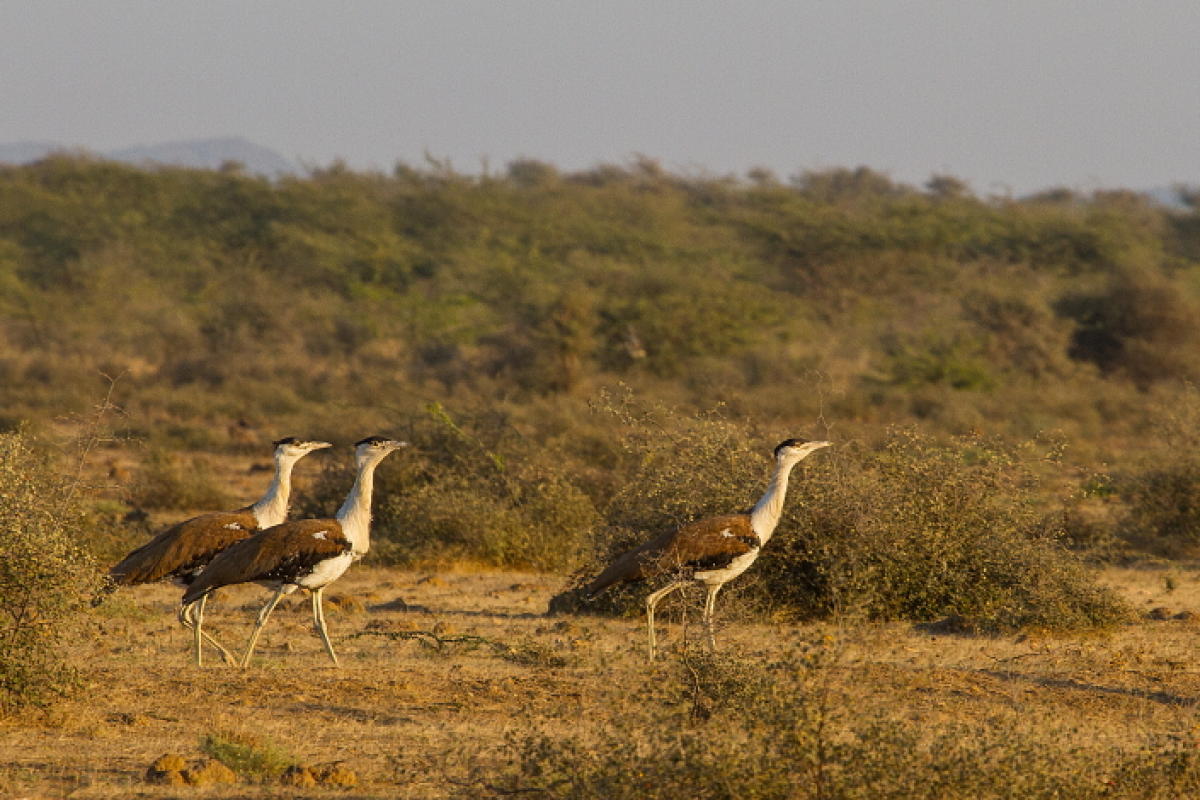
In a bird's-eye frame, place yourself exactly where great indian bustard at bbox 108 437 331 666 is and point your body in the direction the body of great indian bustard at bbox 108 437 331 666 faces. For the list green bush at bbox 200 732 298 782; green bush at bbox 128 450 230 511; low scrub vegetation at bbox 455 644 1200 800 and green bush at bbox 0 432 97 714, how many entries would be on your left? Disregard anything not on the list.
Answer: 1

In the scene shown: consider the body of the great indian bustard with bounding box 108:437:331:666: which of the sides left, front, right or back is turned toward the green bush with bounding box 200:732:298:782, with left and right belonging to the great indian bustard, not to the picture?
right

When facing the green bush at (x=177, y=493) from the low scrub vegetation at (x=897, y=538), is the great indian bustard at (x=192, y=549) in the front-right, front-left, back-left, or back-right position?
front-left

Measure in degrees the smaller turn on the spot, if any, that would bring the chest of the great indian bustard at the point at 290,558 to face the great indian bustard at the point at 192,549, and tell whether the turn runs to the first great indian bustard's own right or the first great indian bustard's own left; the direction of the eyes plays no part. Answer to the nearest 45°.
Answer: approximately 135° to the first great indian bustard's own left

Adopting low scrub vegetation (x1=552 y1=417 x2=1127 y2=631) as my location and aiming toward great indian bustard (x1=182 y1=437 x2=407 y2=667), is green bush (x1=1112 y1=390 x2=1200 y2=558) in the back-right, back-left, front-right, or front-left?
back-right

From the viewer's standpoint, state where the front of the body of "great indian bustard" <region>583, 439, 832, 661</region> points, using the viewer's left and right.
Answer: facing to the right of the viewer

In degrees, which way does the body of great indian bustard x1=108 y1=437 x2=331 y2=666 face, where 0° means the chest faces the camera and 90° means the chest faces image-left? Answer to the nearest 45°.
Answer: approximately 270°

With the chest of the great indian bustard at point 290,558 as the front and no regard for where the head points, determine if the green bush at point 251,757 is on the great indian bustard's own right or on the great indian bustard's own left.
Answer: on the great indian bustard's own right

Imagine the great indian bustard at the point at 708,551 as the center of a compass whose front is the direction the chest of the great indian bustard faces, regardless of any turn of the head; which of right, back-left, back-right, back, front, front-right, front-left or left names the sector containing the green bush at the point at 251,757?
back-right

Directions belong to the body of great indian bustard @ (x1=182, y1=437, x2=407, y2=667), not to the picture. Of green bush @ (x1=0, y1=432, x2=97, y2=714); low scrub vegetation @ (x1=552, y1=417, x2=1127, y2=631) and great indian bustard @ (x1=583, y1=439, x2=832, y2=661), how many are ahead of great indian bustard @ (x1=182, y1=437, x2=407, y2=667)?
2

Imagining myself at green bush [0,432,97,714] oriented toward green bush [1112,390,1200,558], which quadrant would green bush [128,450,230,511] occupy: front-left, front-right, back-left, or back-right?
front-left

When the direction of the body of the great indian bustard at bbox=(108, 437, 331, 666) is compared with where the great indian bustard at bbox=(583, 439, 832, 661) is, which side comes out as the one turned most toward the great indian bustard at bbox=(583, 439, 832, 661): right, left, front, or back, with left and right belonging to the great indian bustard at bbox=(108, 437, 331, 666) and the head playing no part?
front

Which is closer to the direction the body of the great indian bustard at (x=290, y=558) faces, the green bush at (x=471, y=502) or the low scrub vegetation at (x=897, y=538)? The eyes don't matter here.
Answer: the low scrub vegetation

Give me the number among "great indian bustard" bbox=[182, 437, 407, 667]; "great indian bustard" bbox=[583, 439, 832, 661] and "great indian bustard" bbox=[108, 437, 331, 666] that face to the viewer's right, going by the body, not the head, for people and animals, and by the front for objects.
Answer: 3

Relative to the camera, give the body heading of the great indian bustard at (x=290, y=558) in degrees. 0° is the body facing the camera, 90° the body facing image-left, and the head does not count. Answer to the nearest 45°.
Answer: approximately 270°

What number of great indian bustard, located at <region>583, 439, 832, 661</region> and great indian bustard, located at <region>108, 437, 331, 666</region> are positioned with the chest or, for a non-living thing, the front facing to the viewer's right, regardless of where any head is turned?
2
